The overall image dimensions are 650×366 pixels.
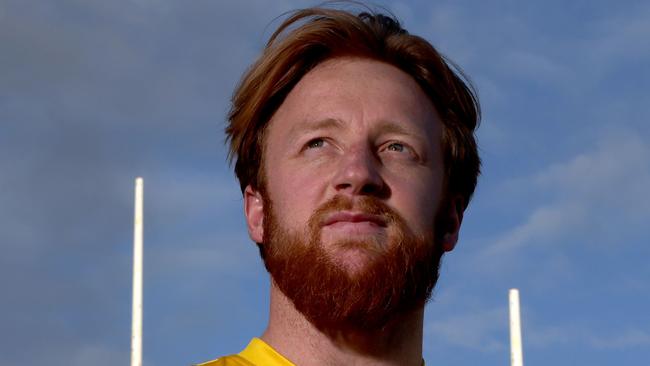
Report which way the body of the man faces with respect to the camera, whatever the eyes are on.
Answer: toward the camera
